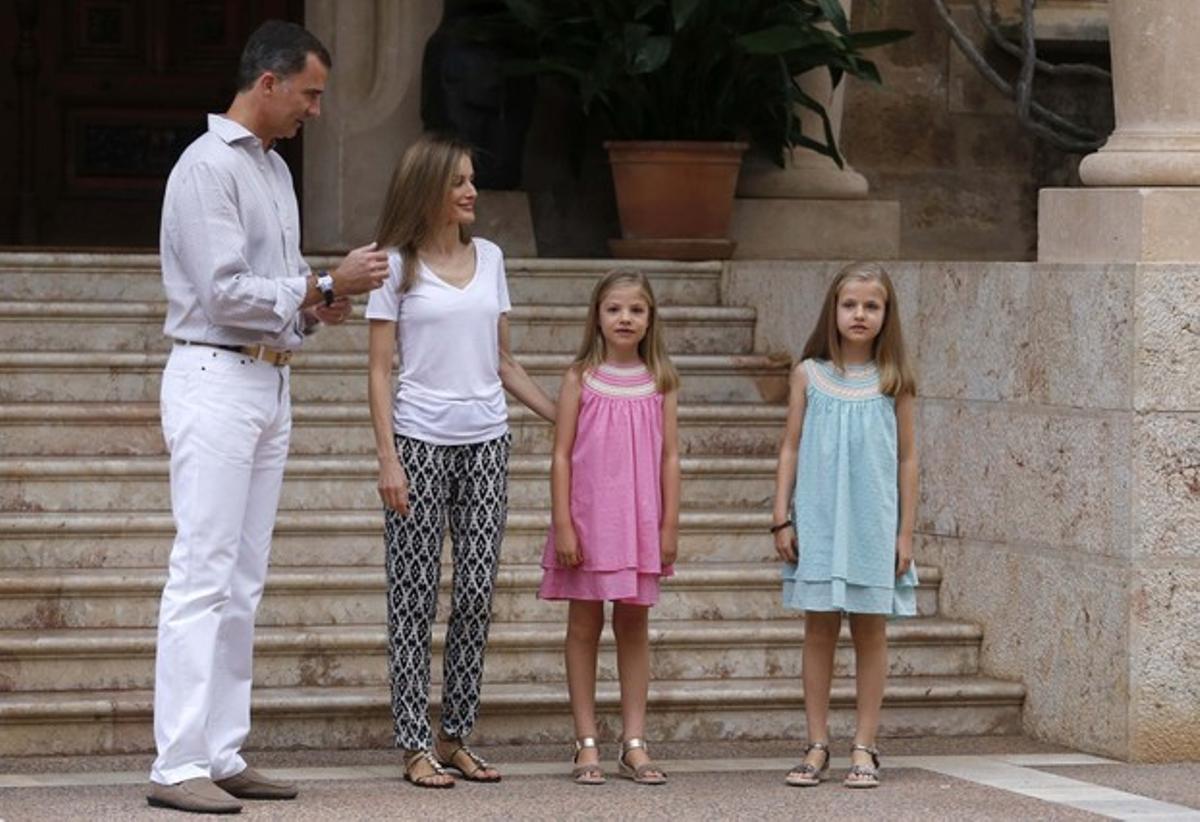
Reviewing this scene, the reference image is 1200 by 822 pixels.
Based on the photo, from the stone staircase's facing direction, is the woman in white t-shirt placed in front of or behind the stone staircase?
in front

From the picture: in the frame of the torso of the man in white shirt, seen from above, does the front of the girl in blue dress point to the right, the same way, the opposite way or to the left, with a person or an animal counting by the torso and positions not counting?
to the right

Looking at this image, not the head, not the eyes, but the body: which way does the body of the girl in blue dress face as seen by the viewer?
toward the camera

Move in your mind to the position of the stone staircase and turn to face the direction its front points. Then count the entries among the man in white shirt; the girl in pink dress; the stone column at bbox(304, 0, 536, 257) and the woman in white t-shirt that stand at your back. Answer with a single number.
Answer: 1

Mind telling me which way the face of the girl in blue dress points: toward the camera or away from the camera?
toward the camera

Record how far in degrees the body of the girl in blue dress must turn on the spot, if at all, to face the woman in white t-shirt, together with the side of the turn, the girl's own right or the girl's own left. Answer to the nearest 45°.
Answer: approximately 90° to the girl's own right

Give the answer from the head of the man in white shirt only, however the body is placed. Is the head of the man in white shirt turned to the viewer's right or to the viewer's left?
to the viewer's right

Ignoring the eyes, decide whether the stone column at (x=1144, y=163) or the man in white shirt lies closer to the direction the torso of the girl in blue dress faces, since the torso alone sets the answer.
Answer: the man in white shirt

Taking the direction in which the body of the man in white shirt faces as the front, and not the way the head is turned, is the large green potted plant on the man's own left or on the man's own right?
on the man's own left

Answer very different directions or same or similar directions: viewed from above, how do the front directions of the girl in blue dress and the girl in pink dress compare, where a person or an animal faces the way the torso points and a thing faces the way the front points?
same or similar directions

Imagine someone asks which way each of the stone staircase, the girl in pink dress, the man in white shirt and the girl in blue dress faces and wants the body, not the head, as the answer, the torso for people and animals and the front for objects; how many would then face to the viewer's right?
1

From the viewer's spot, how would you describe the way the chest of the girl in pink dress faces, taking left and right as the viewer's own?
facing the viewer

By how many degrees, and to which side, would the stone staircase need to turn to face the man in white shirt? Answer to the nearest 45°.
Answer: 0° — it already faces them

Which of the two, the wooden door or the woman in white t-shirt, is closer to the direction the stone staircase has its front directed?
the woman in white t-shirt

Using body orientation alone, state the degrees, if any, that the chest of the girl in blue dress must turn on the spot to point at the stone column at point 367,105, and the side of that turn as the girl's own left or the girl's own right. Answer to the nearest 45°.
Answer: approximately 135° to the girl's own right
